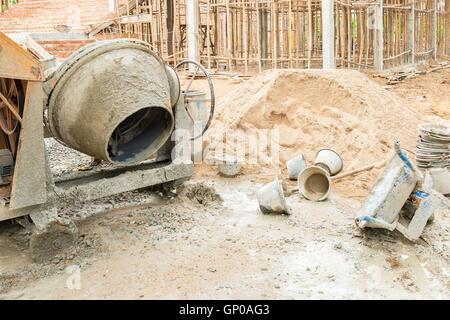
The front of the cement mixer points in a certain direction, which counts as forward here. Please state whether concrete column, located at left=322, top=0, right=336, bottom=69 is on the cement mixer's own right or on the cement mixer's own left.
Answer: on the cement mixer's own left

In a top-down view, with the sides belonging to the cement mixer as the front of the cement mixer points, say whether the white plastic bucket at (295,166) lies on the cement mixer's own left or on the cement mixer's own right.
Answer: on the cement mixer's own left

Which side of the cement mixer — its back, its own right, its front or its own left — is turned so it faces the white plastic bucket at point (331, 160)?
left

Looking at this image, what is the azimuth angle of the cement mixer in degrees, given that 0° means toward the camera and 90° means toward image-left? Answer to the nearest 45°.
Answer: approximately 315°

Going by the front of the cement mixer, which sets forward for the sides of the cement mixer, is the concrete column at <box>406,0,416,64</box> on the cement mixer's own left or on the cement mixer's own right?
on the cement mixer's own left

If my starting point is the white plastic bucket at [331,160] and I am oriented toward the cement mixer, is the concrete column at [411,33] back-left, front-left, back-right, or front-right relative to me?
back-right

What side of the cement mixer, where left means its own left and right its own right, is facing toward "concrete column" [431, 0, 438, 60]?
left
